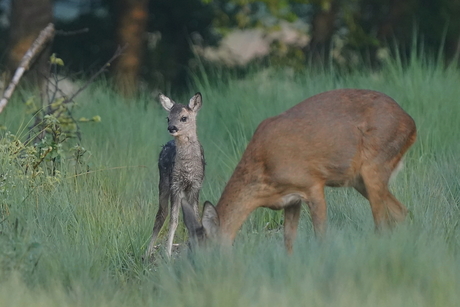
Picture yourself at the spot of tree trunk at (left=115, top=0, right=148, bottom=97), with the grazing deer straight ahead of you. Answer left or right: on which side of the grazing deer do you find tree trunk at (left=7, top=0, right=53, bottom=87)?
right

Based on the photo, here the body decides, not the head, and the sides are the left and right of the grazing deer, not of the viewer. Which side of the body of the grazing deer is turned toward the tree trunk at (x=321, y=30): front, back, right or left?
right

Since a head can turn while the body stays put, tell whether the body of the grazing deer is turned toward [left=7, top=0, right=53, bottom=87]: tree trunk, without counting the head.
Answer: no

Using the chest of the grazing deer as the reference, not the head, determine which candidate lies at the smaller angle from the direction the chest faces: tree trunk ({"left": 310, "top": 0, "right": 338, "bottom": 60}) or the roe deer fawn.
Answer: the roe deer fawn

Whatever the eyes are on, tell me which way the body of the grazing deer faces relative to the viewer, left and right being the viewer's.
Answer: facing to the left of the viewer

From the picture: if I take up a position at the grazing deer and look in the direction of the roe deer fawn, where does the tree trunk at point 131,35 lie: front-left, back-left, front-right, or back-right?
front-right

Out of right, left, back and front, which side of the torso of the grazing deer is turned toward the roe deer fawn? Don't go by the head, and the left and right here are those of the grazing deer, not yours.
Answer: front

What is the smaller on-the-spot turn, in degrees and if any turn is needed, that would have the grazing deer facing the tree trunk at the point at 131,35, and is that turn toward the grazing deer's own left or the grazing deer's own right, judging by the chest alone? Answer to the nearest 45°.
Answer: approximately 90° to the grazing deer's own right

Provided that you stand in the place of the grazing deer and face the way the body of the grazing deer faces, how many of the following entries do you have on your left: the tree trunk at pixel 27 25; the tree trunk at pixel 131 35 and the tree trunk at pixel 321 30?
0
